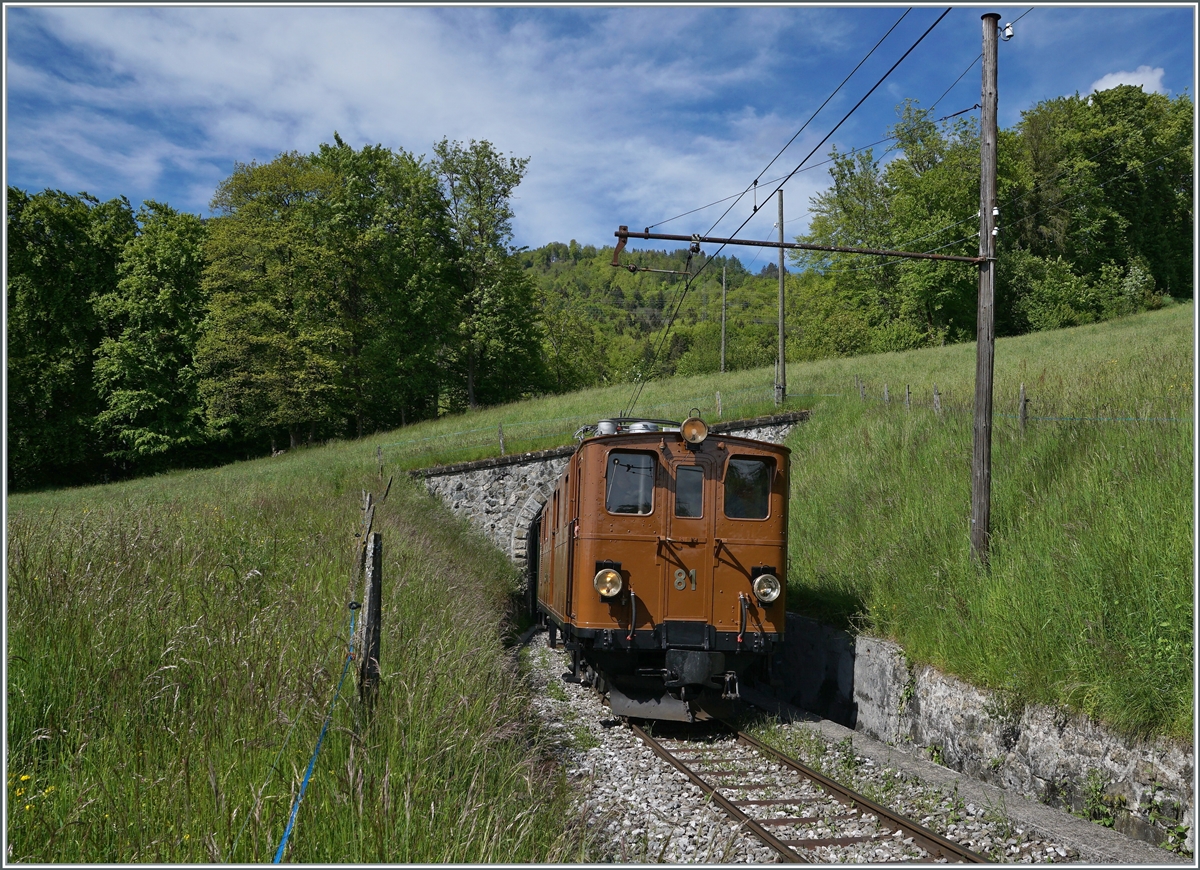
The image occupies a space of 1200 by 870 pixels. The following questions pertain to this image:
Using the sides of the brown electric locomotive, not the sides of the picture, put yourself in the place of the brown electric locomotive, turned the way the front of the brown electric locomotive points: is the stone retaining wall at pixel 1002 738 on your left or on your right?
on your left

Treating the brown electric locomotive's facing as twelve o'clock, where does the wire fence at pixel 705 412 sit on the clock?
The wire fence is roughly at 6 o'clock from the brown electric locomotive.

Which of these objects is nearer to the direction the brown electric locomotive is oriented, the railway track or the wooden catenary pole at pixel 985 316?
the railway track

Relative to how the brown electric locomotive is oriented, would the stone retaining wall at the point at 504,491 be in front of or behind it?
behind

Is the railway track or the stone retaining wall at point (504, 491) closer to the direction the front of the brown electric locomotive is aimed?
the railway track

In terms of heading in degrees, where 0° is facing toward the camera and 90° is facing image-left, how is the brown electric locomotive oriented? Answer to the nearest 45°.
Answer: approximately 0°

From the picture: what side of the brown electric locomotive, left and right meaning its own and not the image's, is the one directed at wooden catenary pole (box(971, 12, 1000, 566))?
left

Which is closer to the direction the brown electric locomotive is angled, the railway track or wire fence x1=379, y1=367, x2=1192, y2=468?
the railway track

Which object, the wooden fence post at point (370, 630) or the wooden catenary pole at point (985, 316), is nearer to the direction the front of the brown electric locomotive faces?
the wooden fence post

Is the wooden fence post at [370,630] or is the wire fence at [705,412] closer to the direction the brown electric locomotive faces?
the wooden fence post
